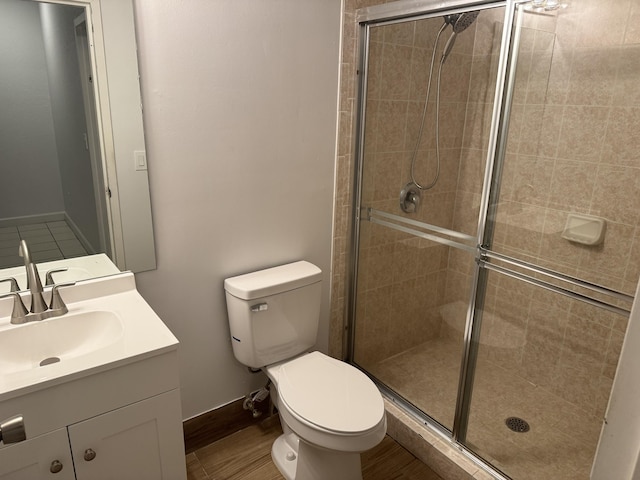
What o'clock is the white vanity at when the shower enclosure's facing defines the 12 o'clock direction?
The white vanity is roughly at 12 o'clock from the shower enclosure.

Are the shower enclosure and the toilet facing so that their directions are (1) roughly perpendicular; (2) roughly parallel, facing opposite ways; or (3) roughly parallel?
roughly perpendicular

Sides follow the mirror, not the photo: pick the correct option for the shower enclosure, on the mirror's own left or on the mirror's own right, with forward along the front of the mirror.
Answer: on the mirror's own left

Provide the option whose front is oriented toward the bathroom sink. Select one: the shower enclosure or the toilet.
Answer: the shower enclosure

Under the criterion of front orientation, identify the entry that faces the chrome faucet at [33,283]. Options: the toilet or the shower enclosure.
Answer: the shower enclosure

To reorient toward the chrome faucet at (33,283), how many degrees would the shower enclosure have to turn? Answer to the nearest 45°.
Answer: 0° — it already faces it

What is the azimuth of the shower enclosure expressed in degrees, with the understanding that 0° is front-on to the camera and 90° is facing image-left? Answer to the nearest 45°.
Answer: approximately 45°
